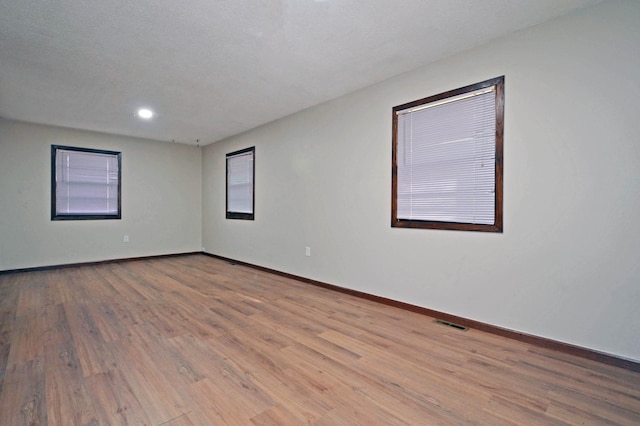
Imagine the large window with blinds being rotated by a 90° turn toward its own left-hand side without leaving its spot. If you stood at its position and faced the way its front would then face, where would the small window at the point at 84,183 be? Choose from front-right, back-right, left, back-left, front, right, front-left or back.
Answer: back-right

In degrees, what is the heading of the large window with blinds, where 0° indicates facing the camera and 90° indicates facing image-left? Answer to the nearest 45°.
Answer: approximately 45°
